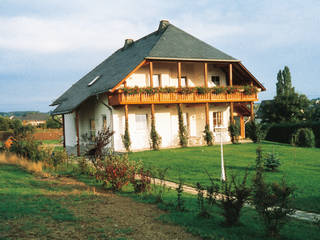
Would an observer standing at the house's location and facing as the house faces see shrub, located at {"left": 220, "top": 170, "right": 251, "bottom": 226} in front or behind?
in front

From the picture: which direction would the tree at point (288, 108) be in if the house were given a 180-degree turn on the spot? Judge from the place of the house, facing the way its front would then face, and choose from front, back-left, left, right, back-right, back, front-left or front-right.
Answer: right

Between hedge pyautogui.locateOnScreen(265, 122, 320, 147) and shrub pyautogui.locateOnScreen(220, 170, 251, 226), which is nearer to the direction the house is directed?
the shrub

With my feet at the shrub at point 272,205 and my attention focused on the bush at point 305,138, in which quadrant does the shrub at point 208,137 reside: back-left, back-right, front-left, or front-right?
front-left

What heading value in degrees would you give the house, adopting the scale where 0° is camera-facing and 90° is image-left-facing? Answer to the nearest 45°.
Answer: approximately 315°

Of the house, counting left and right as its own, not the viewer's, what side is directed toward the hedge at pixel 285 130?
left

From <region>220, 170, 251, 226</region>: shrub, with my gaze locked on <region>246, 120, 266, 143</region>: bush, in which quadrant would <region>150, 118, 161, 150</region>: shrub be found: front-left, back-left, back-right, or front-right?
front-left

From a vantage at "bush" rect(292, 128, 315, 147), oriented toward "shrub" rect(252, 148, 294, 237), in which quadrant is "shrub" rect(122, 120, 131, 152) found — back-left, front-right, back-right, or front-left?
front-right

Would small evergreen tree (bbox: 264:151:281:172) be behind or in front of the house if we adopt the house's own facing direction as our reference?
in front

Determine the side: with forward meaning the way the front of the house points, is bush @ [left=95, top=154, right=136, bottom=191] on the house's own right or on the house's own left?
on the house's own right

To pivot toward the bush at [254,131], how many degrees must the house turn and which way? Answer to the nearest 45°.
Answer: approximately 45° to its left
